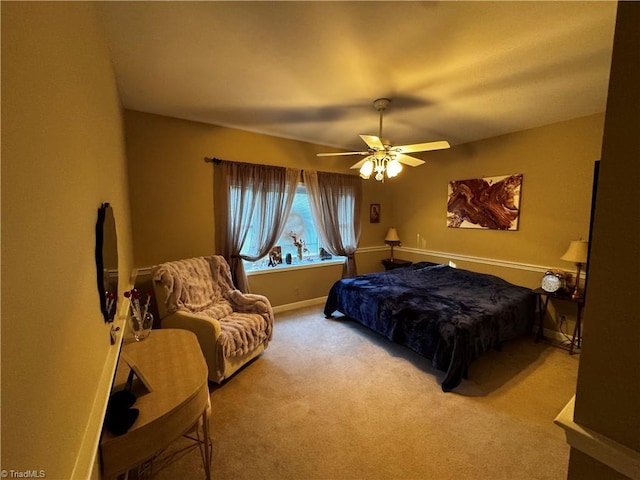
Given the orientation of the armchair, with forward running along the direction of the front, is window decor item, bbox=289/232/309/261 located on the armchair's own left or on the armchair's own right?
on the armchair's own left

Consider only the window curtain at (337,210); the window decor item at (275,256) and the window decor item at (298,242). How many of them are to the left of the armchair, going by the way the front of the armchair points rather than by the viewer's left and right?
3

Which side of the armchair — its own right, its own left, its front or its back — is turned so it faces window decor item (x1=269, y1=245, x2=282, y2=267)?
left

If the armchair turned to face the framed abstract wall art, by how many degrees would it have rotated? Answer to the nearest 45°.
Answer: approximately 45° to its left

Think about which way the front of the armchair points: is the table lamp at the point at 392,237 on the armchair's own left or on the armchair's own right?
on the armchair's own left

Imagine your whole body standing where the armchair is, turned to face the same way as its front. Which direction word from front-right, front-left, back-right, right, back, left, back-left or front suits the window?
left

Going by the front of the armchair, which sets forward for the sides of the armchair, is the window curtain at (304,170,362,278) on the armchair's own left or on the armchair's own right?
on the armchair's own left

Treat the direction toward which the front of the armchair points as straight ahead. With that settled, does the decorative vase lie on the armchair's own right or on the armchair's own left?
on the armchair's own right

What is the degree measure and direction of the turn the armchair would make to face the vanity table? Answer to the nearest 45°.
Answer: approximately 45° to its right

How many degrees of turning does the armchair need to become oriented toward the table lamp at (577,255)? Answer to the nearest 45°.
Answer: approximately 45° to its left

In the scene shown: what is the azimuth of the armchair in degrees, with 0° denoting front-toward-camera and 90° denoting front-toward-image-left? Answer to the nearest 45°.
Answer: approximately 315°

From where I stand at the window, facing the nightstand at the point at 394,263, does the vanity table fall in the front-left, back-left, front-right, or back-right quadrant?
back-right
